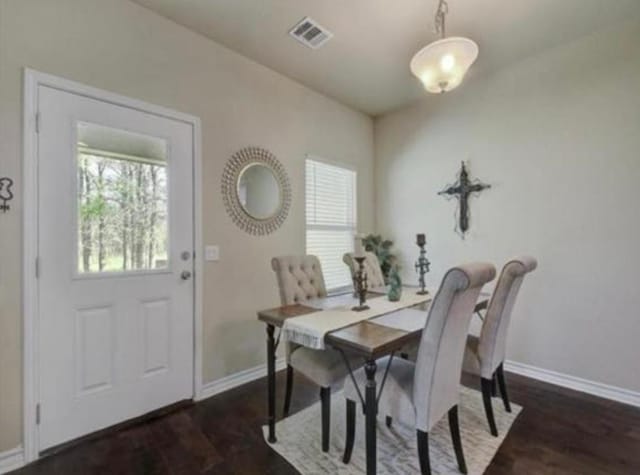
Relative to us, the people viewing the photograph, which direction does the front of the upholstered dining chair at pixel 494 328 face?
facing away from the viewer and to the left of the viewer

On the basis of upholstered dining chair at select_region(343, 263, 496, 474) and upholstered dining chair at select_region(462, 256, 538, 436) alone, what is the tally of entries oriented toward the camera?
0

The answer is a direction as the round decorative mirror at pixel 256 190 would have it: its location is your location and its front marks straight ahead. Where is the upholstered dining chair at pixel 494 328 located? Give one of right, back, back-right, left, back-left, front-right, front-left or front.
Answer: front

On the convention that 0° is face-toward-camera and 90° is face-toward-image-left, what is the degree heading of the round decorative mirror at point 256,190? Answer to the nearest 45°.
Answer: approximately 315°

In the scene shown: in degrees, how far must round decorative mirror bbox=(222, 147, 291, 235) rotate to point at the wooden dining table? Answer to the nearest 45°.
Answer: approximately 45° to its right

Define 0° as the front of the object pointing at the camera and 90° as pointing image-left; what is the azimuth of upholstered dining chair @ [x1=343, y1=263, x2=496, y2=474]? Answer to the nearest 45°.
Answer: approximately 135°

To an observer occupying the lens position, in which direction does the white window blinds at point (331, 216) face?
facing the viewer and to the right of the viewer

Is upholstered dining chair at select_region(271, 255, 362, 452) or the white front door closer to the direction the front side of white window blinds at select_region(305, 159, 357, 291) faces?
the upholstered dining chair

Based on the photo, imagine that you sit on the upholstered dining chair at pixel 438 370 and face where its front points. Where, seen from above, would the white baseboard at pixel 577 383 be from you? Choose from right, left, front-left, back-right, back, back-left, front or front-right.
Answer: right

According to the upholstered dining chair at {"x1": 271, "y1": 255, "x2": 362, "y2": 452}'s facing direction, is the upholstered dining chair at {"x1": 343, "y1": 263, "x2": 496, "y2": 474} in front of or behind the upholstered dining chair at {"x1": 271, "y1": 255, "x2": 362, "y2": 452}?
in front

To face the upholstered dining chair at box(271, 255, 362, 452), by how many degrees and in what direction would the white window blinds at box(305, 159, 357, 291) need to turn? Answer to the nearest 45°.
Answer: approximately 45° to its right

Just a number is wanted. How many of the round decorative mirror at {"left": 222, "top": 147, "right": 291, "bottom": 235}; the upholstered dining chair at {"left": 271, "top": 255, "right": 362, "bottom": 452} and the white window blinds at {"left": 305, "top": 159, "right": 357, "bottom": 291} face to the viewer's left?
0

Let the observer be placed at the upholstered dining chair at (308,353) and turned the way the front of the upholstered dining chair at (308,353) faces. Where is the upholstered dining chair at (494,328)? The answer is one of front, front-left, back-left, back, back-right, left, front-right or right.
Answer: front-left

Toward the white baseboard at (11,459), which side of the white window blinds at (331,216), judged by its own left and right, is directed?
right

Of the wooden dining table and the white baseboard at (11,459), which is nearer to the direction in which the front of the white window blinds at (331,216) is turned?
the wooden dining table
